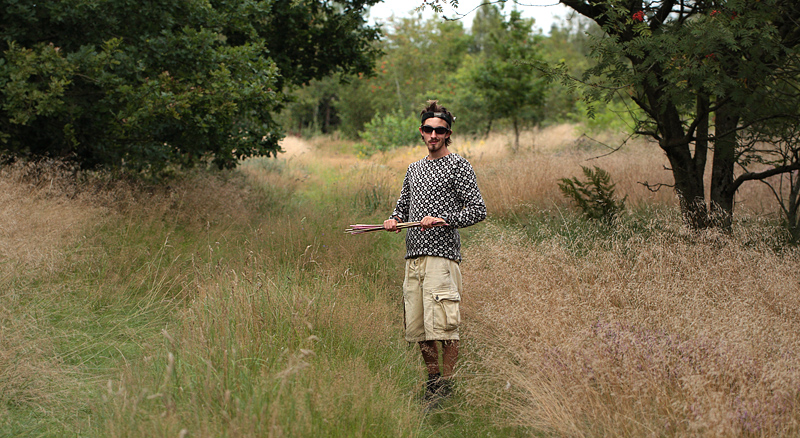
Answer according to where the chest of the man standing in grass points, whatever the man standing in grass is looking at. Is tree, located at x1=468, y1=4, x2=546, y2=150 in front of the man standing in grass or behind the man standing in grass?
behind

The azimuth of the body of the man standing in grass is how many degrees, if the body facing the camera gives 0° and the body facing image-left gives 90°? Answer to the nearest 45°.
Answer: approximately 45°

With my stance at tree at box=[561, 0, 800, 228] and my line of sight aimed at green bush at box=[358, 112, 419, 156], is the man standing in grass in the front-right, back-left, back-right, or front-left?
back-left

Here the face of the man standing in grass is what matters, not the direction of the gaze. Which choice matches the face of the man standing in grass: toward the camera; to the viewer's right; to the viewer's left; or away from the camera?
toward the camera

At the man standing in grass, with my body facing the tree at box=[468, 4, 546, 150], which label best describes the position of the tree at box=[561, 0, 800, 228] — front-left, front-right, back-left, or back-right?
front-right

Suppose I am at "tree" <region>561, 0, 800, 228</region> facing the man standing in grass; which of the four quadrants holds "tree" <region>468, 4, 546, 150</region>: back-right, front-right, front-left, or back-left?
back-right

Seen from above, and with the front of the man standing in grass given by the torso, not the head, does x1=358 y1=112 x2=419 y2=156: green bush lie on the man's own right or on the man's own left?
on the man's own right

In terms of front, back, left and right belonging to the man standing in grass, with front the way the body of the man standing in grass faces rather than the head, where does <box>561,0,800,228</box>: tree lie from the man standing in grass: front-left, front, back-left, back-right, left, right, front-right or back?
back
